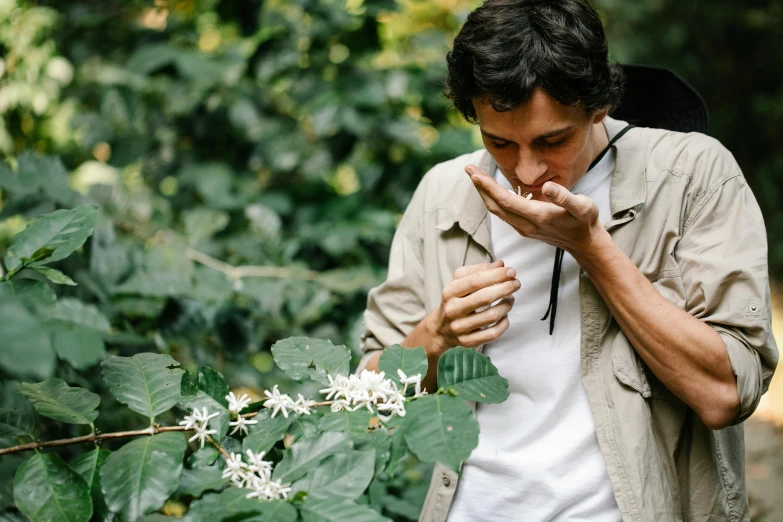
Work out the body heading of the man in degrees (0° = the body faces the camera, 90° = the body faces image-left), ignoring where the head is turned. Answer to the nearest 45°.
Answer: approximately 45°

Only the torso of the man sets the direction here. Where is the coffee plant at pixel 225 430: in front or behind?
in front

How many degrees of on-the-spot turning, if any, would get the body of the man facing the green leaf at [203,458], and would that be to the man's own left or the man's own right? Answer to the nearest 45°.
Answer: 0° — they already face it
